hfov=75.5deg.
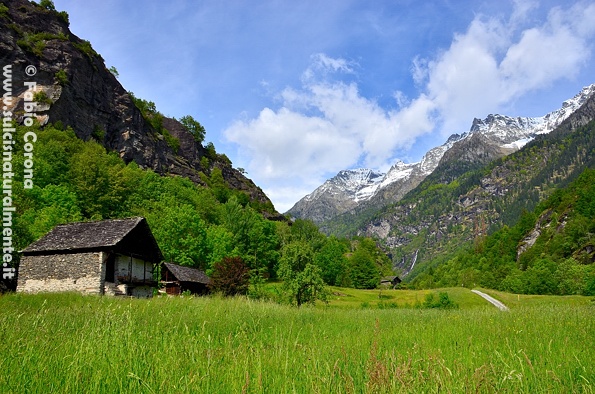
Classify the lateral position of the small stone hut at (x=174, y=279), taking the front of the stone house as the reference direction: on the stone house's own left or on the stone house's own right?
on the stone house's own left

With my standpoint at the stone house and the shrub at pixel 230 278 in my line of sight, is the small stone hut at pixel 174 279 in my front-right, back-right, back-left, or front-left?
front-left

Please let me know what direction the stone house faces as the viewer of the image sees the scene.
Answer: facing the viewer and to the right of the viewer

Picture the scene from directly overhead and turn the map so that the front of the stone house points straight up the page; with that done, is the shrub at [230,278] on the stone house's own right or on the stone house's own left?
on the stone house's own left

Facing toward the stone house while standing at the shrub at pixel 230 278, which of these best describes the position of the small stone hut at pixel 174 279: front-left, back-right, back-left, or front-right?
front-right

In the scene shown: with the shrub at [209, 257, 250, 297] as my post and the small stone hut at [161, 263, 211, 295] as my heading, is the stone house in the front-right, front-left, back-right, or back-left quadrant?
front-left

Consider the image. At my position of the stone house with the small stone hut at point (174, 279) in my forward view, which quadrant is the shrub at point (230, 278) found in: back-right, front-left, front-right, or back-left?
front-right

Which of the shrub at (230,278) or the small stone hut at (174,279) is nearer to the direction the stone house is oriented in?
the shrub
